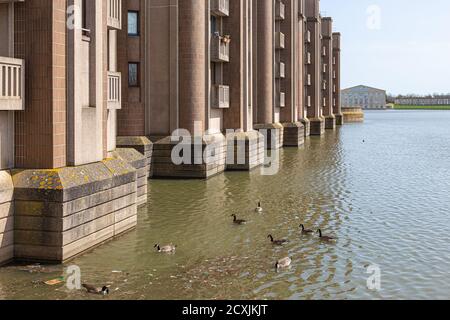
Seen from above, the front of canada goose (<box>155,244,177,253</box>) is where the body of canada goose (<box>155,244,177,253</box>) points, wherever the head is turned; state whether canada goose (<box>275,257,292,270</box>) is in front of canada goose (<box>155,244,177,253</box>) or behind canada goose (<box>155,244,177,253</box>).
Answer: behind

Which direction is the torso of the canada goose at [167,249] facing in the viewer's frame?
to the viewer's left

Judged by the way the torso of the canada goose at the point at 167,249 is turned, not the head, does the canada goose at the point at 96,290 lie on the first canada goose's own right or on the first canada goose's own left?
on the first canada goose's own left

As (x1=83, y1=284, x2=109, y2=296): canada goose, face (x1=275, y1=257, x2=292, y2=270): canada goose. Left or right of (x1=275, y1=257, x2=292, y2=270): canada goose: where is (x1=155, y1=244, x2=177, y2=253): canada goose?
left
